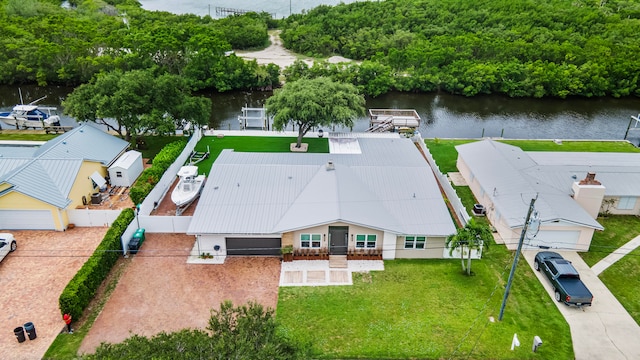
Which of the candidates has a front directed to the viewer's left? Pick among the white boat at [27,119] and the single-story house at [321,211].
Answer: the white boat

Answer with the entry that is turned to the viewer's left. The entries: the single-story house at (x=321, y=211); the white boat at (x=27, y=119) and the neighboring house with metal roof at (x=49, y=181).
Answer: the white boat

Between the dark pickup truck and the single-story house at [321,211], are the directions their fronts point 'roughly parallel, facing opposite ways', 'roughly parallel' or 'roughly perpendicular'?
roughly parallel, facing opposite ways

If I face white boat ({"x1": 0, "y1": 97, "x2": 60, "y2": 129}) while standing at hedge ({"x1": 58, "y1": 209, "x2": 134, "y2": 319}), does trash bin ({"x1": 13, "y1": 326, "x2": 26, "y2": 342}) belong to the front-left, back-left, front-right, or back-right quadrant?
back-left

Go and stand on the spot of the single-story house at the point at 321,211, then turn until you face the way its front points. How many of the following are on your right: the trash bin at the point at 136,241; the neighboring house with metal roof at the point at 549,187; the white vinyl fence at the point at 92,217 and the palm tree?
2

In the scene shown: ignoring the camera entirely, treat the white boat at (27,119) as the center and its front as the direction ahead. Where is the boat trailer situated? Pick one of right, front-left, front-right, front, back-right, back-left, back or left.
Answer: back-left

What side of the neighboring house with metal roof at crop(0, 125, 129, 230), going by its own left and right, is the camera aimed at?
front

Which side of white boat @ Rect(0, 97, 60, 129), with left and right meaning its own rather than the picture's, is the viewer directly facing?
left

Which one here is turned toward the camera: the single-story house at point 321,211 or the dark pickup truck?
the single-story house

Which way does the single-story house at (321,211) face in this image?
toward the camera

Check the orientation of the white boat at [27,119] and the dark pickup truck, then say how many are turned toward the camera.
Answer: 0

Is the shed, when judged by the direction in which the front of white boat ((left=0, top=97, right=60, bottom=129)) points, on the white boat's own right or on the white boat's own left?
on the white boat's own left

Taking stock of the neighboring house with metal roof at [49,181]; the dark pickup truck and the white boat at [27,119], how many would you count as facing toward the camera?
1

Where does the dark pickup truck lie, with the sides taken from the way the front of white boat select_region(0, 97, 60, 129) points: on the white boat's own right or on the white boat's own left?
on the white boat's own left

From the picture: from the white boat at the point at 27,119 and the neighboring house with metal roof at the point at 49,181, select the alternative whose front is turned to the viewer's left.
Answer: the white boat

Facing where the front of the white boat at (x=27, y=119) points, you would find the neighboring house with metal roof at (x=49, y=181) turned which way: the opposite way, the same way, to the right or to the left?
to the left

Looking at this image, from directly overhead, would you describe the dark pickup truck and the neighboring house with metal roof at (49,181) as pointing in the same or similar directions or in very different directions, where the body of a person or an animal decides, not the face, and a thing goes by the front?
very different directions

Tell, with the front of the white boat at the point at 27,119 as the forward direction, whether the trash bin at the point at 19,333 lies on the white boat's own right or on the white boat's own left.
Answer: on the white boat's own left
